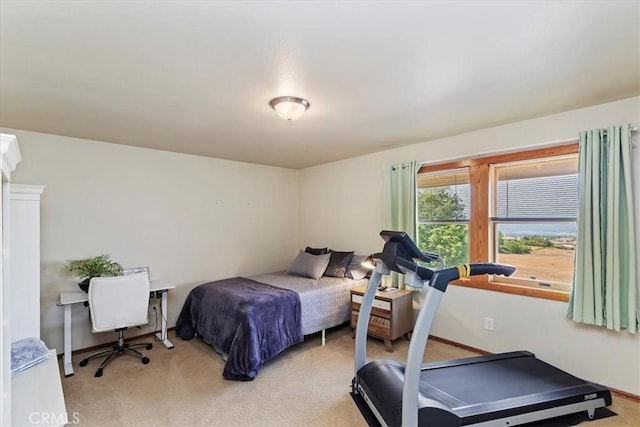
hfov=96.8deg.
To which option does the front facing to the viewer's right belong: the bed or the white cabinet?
the white cabinet

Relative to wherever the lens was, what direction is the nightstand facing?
facing the viewer and to the left of the viewer

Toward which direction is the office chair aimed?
away from the camera

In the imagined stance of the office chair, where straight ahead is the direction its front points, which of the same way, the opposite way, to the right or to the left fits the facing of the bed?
to the left

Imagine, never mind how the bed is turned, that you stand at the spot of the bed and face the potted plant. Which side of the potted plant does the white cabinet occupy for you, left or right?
left

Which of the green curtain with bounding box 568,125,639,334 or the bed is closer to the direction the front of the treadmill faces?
the bed

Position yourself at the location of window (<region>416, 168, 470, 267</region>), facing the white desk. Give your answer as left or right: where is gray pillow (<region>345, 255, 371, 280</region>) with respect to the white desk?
right

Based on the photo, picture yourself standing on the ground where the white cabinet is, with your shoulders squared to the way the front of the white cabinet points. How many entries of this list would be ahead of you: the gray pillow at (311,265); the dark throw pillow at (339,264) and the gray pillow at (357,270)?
3

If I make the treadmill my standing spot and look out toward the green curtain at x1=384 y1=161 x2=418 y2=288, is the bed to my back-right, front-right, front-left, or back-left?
front-left

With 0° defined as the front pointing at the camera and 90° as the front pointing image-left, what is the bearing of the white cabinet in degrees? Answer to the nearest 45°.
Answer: approximately 270°

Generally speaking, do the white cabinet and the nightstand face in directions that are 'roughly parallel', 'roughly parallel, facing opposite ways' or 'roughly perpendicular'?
roughly parallel, facing opposite ways
